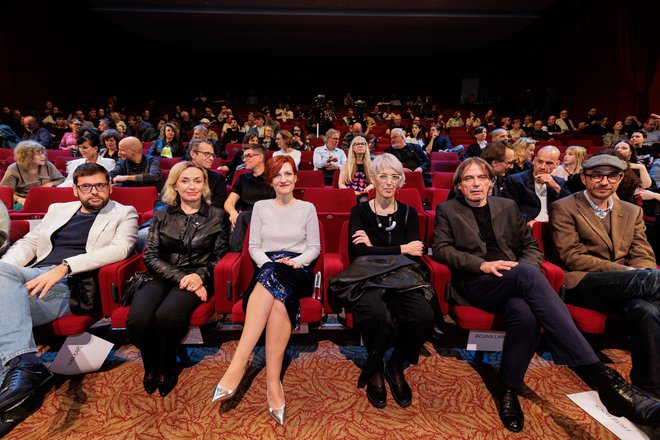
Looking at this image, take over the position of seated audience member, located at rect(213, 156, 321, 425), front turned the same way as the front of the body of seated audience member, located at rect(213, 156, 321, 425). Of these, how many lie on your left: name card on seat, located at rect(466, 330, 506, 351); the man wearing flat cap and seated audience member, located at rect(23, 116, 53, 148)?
2

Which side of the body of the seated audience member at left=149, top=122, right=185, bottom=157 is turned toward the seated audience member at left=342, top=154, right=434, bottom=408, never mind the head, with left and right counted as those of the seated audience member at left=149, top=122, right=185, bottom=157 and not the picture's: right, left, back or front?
front

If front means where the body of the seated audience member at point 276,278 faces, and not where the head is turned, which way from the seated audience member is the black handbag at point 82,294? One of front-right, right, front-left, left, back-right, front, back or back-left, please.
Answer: right

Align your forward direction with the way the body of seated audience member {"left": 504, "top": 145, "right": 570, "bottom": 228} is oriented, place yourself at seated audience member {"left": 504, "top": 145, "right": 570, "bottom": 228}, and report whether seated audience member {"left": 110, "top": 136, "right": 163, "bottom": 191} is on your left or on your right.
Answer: on your right

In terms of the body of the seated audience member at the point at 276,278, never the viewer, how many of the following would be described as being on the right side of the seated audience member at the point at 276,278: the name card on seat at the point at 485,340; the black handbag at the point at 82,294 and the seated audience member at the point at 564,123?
1

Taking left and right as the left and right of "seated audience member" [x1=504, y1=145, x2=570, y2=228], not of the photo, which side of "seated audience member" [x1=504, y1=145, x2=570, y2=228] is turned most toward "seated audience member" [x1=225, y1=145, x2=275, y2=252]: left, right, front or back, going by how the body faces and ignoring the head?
right

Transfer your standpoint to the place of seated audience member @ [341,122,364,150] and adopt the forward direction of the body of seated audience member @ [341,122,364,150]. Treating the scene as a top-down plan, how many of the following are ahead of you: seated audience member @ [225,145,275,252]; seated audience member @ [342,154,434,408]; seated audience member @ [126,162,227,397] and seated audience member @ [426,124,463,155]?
3

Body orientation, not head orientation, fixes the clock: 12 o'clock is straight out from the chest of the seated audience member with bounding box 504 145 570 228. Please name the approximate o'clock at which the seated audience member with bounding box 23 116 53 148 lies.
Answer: the seated audience member with bounding box 23 116 53 148 is roughly at 3 o'clock from the seated audience member with bounding box 504 145 570 228.

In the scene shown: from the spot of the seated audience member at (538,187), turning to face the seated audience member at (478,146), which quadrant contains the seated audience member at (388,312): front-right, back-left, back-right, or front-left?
back-left
